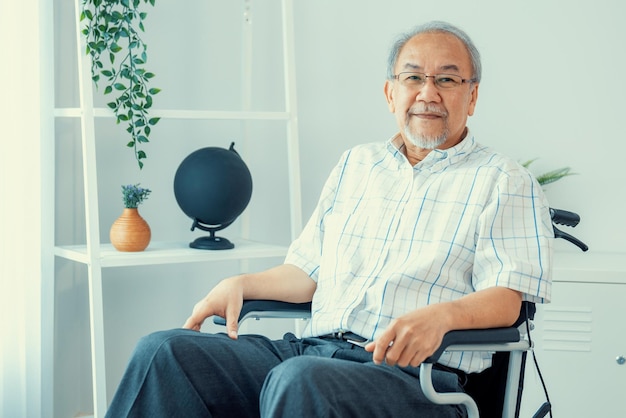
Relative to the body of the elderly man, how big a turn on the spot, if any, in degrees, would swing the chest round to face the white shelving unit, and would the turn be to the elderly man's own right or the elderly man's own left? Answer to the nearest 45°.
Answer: approximately 90° to the elderly man's own right

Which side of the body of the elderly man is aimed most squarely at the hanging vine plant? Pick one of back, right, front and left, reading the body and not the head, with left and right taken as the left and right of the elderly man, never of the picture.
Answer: right

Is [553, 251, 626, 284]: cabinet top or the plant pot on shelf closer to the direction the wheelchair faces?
the plant pot on shelf

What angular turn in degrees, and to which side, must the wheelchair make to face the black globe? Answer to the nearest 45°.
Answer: approximately 90° to its right

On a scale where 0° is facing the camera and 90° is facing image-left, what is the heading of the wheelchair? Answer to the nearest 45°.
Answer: approximately 45°

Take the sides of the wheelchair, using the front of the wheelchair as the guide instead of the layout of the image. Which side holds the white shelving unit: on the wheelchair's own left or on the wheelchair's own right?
on the wheelchair's own right

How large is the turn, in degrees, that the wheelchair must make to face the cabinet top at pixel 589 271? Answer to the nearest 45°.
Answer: approximately 180°
